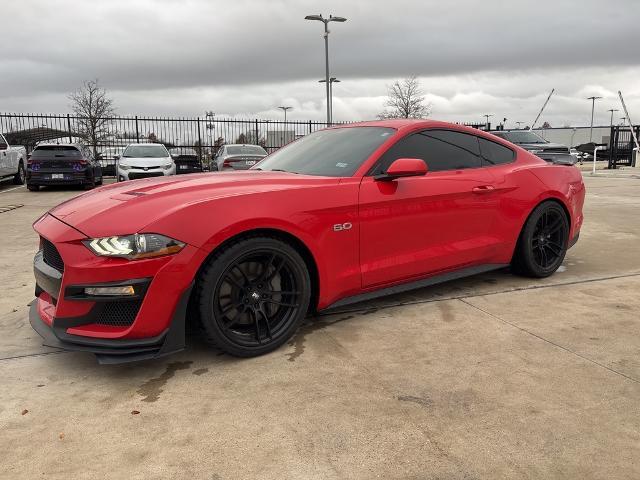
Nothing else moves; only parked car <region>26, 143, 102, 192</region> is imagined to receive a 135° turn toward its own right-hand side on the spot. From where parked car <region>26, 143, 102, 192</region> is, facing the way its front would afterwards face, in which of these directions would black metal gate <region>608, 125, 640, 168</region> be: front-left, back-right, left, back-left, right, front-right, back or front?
front-left

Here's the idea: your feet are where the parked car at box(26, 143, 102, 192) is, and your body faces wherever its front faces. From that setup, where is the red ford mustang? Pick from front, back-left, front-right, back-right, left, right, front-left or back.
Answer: back

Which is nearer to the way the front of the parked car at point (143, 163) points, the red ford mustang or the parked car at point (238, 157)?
the red ford mustang

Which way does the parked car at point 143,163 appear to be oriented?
toward the camera

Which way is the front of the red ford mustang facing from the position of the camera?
facing the viewer and to the left of the viewer

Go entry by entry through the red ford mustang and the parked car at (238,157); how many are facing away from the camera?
1

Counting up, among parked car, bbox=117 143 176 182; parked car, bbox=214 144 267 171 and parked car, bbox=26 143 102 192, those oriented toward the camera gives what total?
1

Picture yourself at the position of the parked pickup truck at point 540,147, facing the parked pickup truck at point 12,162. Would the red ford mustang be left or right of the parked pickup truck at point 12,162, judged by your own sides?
left

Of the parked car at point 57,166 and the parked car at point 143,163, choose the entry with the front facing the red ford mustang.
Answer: the parked car at point 143,163

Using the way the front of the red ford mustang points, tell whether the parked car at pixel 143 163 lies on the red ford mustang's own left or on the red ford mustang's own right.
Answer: on the red ford mustang's own right

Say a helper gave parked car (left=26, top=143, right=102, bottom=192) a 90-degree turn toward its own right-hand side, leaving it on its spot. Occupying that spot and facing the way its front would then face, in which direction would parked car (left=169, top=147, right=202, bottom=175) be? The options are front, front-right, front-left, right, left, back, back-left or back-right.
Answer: front-left

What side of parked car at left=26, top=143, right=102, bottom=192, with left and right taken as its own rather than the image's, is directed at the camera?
back

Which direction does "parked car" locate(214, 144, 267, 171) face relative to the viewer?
away from the camera

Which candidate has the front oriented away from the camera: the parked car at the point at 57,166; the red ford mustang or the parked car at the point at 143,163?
the parked car at the point at 57,166

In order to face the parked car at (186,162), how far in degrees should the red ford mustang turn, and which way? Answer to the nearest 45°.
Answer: approximately 135° to its right
